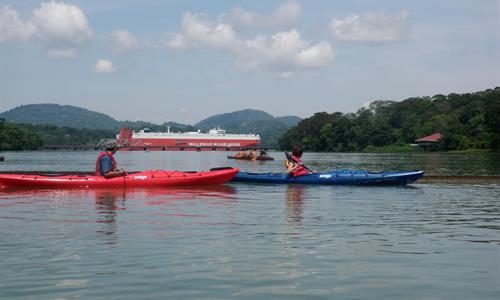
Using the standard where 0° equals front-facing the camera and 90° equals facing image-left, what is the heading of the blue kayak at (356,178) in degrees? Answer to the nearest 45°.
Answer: approximately 270°

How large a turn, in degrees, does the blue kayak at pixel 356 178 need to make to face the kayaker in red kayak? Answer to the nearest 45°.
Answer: approximately 180°

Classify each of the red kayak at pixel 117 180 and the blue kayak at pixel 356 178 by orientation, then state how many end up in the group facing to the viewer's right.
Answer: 2

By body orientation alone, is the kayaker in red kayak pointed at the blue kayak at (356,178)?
yes

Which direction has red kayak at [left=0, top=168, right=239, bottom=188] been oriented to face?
to the viewer's right

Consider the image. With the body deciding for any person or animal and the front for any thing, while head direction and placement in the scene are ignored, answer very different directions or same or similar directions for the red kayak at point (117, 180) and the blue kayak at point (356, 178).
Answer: same or similar directions

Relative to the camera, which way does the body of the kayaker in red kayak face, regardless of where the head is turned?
to the viewer's right

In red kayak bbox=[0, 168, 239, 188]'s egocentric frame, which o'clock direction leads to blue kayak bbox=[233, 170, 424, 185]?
The blue kayak is roughly at 12 o'clock from the red kayak.
